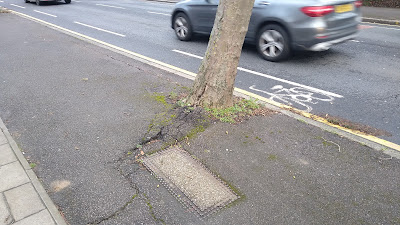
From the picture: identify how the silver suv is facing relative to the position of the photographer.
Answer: facing away from the viewer and to the left of the viewer
